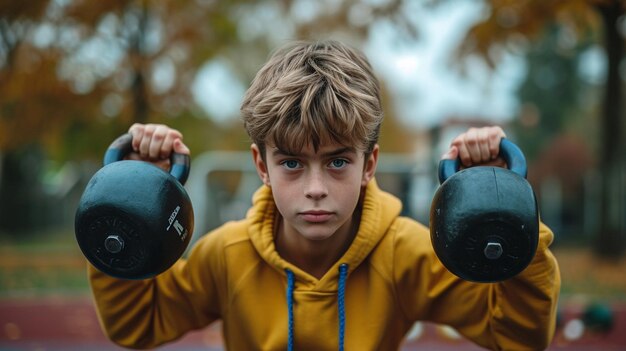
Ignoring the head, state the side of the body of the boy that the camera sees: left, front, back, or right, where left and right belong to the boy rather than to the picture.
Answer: front

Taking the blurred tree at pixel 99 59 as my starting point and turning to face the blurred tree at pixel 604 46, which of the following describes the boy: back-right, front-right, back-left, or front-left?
front-right

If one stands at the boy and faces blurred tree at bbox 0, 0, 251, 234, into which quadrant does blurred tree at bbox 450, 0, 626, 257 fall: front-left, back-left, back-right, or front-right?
front-right

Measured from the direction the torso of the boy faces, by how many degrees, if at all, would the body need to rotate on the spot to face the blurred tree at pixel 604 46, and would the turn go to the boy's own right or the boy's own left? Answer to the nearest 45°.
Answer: approximately 135° to the boy's own left

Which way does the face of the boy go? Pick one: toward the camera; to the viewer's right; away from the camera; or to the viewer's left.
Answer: toward the camera

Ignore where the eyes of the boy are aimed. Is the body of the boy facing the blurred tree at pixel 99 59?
no
